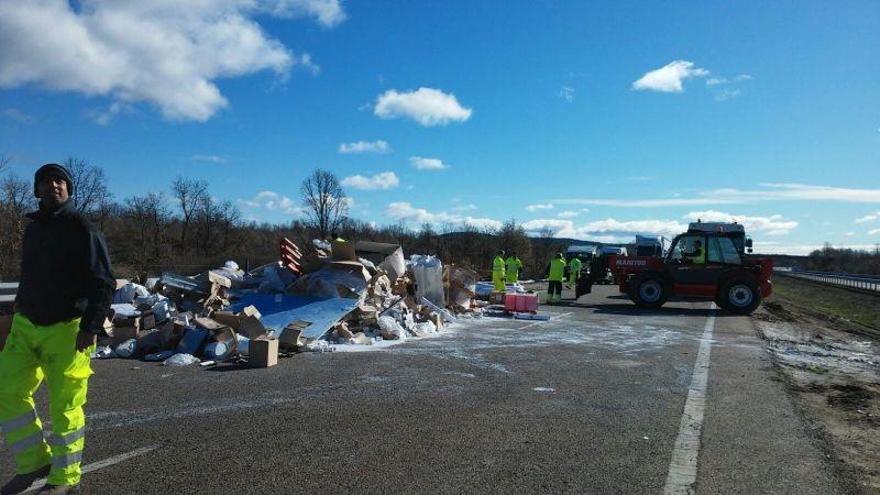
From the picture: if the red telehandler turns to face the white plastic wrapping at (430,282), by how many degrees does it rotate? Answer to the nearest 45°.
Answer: approximately 45° to its left

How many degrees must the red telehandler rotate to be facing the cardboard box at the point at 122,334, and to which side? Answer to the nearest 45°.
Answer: approximately 45° to its left

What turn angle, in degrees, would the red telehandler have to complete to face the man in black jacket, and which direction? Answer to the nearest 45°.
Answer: approximately 90° to its left

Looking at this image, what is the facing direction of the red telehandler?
to the viewer's left

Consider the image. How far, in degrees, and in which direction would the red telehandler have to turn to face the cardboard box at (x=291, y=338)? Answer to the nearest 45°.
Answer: approximately 45° to its left

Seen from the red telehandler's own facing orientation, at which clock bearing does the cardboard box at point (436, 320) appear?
The cardboard box is roughly at 10 o'clock from the red telehandler.

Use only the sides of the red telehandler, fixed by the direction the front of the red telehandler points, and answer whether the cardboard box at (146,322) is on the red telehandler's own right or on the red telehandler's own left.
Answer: on the red telehandler's own left
